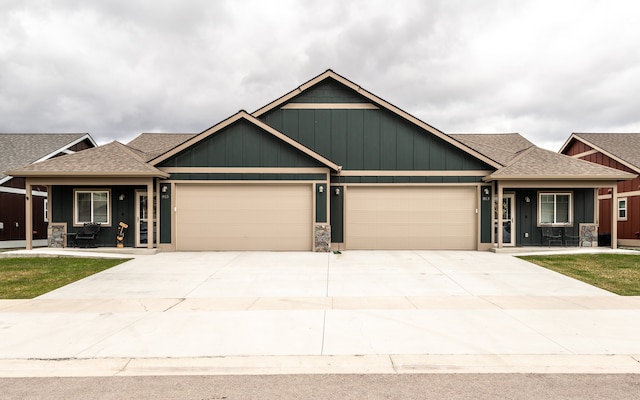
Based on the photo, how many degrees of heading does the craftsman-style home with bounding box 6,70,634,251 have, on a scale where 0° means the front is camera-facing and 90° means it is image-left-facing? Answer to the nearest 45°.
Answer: approximately 0°

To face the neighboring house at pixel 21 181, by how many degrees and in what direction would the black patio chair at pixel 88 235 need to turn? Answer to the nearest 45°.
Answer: approximately 135° to its right

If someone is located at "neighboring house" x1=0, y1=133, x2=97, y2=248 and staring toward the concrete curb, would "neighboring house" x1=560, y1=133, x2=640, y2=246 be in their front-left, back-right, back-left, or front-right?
front-left

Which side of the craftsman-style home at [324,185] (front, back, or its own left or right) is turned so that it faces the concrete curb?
front

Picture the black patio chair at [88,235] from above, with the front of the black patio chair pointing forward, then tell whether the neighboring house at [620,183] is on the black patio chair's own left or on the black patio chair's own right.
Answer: on the black patio chair's own left

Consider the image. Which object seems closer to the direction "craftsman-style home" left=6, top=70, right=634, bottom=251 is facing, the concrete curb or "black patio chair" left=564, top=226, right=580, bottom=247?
the concrete curb

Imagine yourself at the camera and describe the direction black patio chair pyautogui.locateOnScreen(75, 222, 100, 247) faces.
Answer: facing the viewer and to the left of the viewer

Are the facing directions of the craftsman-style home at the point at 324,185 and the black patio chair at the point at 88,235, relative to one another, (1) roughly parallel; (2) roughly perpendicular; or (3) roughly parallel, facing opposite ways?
roughly parallel

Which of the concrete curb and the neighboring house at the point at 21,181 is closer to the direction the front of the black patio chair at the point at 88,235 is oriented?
the concrete curb

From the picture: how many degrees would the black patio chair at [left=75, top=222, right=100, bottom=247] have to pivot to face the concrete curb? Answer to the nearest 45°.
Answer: approximately 45° to its left
